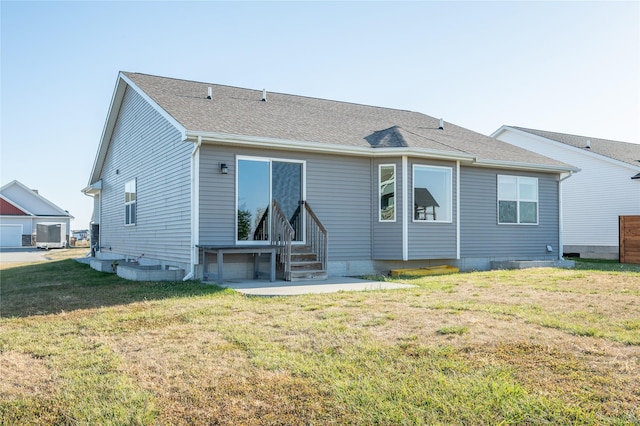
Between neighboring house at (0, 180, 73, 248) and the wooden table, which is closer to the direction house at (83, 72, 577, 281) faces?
the neighboring house

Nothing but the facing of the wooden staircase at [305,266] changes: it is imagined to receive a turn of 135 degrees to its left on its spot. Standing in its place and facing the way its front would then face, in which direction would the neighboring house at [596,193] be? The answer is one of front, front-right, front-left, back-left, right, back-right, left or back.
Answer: front-right

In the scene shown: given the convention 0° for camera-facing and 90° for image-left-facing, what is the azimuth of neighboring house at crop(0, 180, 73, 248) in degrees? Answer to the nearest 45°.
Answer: approximately 0°

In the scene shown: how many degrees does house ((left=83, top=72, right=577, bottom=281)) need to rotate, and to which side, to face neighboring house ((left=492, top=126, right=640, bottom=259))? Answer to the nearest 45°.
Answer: approximately 90° to its right

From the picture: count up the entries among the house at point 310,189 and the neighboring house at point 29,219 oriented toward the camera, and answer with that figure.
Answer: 1

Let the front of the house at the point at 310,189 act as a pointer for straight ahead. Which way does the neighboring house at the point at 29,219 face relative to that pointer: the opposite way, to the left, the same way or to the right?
the opposite way

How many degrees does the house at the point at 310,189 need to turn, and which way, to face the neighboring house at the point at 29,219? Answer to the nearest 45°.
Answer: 0° — it already faces it

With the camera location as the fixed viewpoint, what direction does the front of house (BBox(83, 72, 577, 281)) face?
facing away from the viewer and to the left of the viewer
